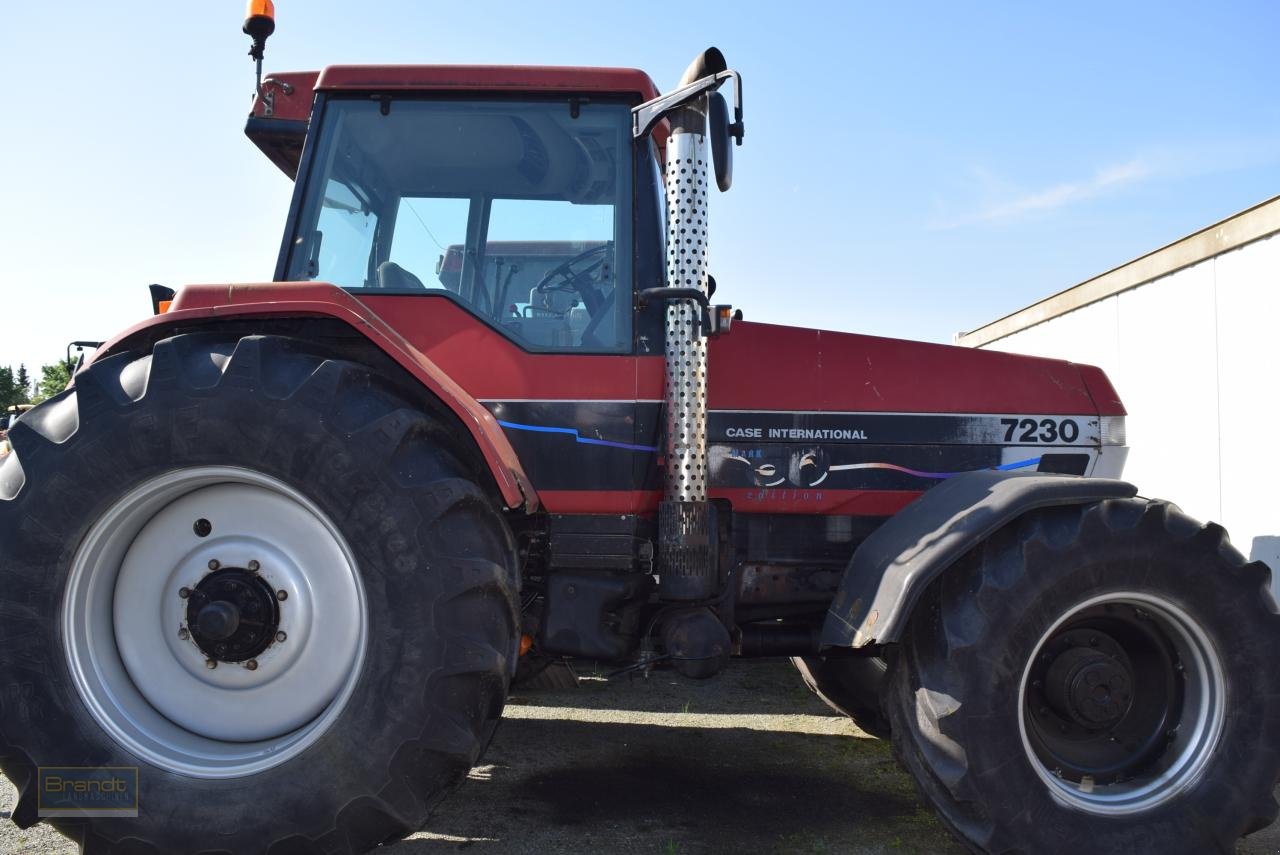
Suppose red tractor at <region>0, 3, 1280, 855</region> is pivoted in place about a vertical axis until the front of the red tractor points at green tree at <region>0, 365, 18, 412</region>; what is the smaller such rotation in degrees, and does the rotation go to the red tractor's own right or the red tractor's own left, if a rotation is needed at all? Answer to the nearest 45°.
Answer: approximately 135° to the red tractor's own left

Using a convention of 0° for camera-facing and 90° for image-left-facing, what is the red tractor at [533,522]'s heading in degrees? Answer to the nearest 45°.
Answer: approximately 270°
